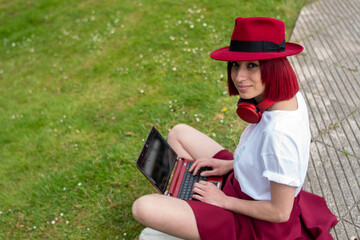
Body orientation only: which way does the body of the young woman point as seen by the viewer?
to the viewer's left
